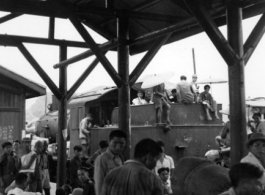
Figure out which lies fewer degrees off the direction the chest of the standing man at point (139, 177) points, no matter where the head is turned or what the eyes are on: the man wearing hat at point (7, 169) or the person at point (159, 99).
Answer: the person

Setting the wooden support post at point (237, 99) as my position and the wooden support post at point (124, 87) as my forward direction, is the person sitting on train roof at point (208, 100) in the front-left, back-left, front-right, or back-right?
front-right

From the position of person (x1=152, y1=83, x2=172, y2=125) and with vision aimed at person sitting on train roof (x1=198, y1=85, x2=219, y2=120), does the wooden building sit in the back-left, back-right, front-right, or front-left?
back-left

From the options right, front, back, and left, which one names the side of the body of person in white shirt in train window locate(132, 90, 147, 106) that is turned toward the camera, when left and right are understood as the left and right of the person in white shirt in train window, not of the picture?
front

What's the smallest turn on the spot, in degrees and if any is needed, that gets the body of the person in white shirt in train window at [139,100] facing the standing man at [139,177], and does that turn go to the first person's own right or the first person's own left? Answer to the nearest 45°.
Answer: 0° — they already face them

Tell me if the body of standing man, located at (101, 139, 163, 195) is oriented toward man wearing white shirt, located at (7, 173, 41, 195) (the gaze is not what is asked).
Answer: no

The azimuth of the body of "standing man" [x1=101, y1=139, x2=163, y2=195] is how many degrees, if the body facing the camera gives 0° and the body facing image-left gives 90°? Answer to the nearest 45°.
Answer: approximately 225°

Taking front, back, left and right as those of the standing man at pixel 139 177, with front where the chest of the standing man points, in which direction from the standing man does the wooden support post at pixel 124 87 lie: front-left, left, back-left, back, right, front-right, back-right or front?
front-left

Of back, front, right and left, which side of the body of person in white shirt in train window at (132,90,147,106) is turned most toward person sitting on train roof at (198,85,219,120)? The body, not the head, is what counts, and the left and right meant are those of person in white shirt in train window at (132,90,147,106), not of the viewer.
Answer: left

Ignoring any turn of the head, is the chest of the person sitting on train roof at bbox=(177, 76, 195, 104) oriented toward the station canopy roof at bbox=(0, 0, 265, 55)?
no
